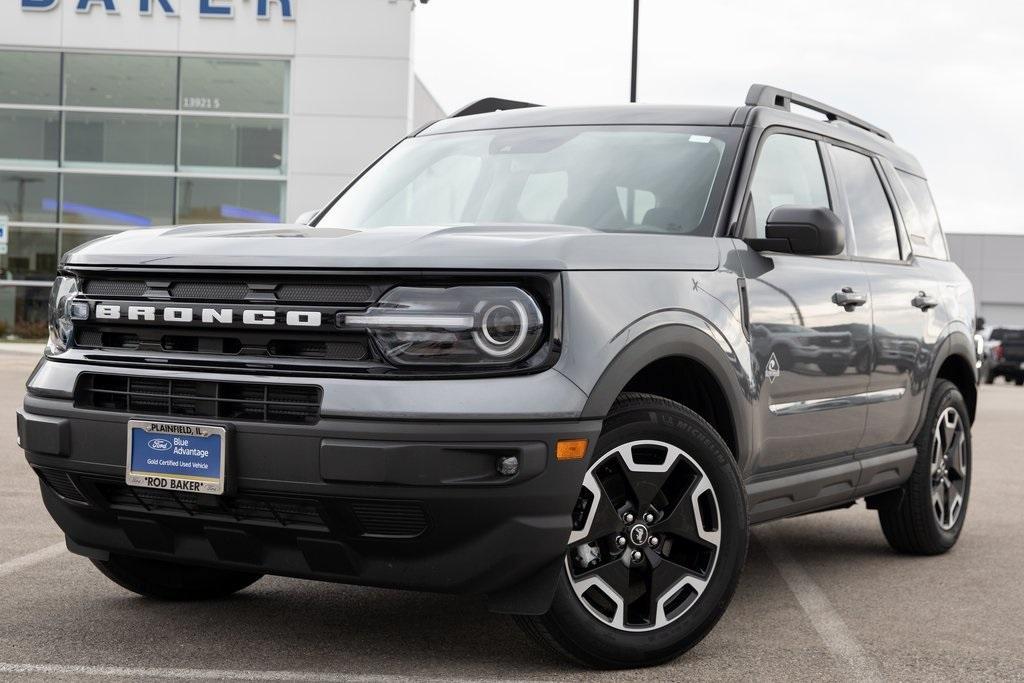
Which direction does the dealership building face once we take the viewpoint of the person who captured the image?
facing the viewer

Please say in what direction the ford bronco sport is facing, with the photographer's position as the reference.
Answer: facing the viewer and to the left of the viewer

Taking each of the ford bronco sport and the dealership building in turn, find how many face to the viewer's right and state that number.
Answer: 0

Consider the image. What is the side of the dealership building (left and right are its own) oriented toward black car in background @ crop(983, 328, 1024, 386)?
left

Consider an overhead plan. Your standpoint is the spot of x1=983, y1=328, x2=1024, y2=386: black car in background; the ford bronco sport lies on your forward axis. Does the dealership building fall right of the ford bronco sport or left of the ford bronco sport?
right

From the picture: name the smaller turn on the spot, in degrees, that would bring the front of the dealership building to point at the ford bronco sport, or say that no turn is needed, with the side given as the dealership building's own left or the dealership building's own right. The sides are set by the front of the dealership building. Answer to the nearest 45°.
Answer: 0° — it already faces it

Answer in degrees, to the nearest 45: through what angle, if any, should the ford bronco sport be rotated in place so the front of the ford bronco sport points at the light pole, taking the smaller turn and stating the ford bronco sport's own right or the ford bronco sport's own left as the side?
approximately 135° to the ford bronco sport's own right

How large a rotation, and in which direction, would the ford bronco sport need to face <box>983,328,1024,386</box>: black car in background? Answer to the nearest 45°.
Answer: approximately 135° to its right

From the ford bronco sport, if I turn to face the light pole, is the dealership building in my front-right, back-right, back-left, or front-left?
front-left

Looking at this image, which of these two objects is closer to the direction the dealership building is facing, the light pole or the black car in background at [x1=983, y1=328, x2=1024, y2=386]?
the light pole

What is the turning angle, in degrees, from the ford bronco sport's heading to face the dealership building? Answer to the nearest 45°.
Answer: approximately 135° to its right

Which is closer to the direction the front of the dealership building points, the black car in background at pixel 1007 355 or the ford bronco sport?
the ford bronco sport

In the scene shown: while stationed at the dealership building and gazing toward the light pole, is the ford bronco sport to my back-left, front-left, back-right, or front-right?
front-right
